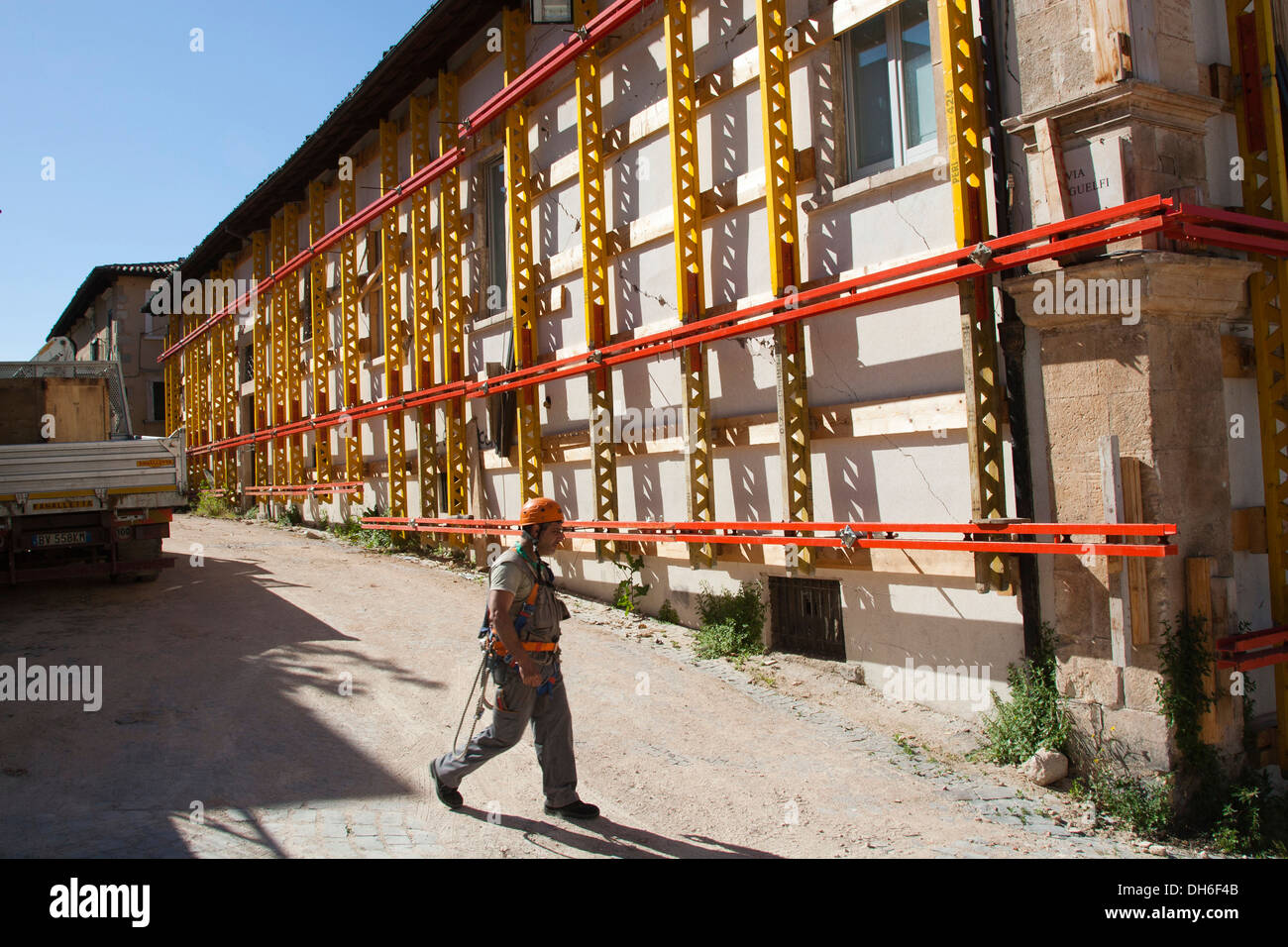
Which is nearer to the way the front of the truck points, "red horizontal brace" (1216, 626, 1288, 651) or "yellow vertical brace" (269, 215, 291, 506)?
the yellow vertical brace

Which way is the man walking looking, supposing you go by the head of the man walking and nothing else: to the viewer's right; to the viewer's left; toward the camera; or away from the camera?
to the viewer's right

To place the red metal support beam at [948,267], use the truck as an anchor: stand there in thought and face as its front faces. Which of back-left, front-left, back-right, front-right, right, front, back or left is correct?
back-right

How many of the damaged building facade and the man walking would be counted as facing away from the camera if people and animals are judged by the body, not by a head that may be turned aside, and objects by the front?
0

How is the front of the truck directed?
away from the camera

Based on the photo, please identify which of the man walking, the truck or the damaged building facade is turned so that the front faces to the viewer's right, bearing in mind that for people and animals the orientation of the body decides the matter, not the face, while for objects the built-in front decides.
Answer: the man walking

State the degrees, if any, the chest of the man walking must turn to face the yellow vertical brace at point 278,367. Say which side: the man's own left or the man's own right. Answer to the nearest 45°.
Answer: approximately 90° to the man's own left

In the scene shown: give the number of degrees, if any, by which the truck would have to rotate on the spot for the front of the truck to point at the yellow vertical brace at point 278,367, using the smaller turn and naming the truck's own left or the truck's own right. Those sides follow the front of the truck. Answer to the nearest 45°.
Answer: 0° — it already faces it

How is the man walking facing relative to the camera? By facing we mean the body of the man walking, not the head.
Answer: to the viewer's right

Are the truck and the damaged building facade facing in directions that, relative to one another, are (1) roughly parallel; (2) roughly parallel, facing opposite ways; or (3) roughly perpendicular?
roughly perpendicular

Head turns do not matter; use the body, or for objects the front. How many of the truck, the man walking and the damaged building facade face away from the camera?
1

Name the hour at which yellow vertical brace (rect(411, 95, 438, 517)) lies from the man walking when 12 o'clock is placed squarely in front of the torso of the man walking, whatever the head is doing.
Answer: The yellow vertical brace is roughly at 9 o'clock from the man walking.
